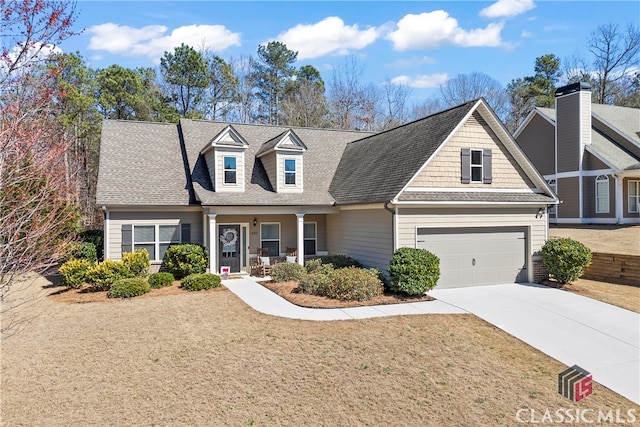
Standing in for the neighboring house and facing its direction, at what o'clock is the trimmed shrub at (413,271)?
The trimmed shrub is roughly at 2 o'clock from the neighboring house.

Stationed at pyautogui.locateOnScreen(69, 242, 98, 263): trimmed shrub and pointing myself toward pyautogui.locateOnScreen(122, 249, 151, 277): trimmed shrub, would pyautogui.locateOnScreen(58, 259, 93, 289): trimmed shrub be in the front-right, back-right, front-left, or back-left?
front-right

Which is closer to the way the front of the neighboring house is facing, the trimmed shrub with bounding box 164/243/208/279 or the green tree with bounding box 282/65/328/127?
the trimmed shrub

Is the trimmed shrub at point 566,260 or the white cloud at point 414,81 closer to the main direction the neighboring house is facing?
the trimmed shrub

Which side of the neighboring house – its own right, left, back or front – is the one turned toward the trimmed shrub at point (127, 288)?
right

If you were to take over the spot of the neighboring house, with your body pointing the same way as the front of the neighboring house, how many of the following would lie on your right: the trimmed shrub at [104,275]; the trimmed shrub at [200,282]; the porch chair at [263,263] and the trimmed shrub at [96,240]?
4

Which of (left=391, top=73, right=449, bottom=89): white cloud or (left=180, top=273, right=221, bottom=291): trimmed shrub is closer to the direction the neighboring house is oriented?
the trimmed shrub

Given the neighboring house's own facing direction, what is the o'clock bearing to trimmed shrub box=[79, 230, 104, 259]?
The trimmed shrub is roughly at 3 o'clock from the neighboring house.

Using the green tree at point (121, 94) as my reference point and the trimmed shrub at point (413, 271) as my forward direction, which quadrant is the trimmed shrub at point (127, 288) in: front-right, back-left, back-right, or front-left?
front-right

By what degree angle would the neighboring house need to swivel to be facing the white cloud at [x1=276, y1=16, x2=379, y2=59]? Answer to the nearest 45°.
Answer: approximately 135° to its right

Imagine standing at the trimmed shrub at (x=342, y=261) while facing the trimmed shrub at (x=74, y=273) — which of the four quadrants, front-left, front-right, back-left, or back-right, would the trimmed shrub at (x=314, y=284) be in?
front-left

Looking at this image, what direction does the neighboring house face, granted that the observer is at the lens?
facing the viewer and to the right of the viewer

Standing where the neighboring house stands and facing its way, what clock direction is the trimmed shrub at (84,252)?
The trimmed shrub is roughly at 3 o'clock from the neighboring house.

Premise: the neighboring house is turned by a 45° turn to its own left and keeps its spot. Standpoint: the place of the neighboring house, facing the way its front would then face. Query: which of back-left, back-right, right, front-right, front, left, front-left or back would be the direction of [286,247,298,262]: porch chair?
back-right

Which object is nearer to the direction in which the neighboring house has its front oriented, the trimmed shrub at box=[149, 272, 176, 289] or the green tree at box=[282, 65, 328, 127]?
the trimmed shrub
